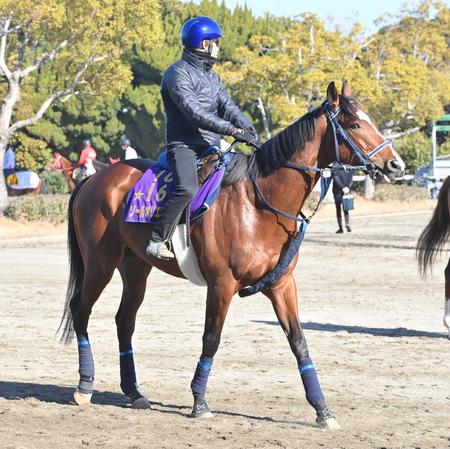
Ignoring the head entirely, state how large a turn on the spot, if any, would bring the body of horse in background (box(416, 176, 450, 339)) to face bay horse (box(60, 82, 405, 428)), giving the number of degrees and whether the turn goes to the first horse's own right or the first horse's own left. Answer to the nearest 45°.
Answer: approximately 90° to the first horse's own right

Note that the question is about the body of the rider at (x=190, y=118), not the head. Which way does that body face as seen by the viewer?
to the viewer's right

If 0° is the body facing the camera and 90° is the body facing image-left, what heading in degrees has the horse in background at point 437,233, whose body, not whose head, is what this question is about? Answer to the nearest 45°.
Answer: approximately 270°

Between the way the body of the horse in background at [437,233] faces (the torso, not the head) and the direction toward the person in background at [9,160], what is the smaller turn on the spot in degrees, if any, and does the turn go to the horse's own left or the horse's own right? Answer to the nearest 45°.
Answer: approximately 135° to the horse's own left

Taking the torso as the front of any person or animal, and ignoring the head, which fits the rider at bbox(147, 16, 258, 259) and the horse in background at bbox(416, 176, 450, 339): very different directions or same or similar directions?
same or similar directions

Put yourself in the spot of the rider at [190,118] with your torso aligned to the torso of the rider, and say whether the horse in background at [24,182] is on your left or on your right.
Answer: on your left

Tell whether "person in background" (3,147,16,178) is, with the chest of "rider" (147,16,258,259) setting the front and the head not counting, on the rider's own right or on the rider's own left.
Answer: on the rider's own left

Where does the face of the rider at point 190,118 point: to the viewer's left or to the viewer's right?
to the viewer's right

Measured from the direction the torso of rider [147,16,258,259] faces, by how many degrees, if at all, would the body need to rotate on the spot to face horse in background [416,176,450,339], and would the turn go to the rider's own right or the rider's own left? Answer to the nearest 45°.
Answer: approximately 45° to the rider's own left

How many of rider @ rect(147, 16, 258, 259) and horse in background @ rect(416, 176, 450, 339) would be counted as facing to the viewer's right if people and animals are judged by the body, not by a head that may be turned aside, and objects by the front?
2

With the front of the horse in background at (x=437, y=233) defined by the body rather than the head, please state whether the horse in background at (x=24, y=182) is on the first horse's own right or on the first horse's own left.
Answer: on the first horse's own left
